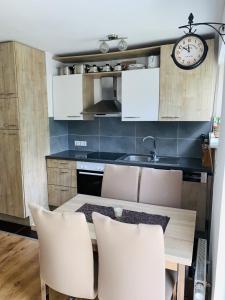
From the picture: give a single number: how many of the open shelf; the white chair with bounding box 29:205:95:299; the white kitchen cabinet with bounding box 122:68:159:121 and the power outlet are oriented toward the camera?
3

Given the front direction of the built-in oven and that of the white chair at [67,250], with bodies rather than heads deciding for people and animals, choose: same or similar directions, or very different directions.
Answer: very different directions

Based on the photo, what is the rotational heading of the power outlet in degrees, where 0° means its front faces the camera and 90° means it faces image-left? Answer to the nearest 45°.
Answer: approximately 0°

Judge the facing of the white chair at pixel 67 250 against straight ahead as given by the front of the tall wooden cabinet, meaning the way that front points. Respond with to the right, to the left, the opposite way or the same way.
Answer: the opposite way

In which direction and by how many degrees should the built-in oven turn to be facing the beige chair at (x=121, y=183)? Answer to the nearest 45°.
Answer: approximately 45° to its left

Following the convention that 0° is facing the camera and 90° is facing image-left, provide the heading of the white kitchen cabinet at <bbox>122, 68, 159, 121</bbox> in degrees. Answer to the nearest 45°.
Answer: approximately 0°
